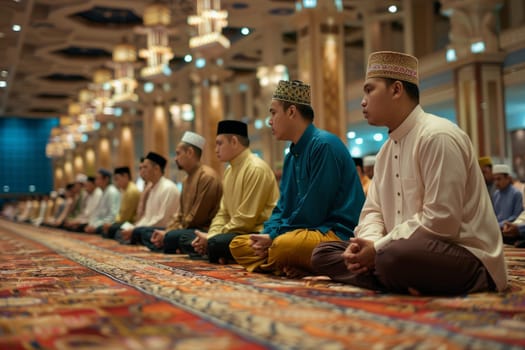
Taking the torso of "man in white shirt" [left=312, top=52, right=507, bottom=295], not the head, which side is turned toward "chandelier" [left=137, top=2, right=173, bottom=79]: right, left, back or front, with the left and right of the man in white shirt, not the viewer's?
right

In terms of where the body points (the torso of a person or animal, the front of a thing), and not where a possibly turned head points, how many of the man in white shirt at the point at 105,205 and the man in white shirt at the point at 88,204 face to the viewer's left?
2

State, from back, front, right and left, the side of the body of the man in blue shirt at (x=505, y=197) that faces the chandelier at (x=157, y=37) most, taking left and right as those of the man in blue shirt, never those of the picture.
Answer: right

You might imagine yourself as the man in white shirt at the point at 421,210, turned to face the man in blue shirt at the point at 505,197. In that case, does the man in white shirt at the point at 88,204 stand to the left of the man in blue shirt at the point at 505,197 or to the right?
left

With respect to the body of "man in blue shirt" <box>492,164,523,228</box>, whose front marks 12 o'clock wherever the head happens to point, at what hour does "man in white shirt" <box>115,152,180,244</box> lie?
The man in white shirt is roughly at 1 o'clock from the man in blue shirt.

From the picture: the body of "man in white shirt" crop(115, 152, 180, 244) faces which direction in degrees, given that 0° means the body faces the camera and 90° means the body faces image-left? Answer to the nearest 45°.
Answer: approximately 90°

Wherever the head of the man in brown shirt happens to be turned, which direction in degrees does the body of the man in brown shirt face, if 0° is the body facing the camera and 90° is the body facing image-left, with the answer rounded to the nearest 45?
approximately 90°

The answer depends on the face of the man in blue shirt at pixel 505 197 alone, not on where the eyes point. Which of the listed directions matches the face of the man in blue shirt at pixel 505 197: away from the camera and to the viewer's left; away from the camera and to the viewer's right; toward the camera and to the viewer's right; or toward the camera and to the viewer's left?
toward the camera and to the viewer's left

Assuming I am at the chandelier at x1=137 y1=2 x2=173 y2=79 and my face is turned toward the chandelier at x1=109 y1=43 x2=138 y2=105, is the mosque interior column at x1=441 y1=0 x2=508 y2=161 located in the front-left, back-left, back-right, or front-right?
back-right

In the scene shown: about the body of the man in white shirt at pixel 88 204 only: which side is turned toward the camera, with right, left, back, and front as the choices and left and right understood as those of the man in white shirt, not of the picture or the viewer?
left

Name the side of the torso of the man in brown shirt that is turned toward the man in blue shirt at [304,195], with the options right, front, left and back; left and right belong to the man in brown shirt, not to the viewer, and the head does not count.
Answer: left

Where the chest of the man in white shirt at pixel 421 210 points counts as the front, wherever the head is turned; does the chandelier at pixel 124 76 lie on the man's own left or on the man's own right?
on the man's own right

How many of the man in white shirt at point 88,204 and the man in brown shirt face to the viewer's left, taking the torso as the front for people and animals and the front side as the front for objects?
2

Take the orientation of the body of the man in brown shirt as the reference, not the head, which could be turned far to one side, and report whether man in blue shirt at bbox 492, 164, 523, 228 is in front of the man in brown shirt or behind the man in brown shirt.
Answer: behind

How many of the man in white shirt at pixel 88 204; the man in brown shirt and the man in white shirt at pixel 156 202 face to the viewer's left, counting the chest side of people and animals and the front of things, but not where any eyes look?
3

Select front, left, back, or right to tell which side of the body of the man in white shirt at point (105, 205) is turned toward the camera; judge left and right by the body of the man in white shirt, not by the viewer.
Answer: left

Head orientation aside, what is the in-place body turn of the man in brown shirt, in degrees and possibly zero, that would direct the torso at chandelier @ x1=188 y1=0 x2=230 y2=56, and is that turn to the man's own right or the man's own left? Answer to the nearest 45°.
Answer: approximately 90° to the man's own right
